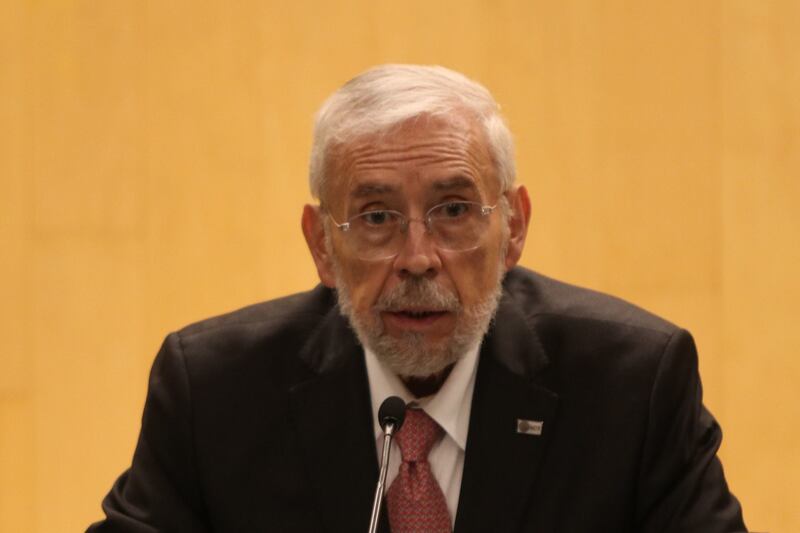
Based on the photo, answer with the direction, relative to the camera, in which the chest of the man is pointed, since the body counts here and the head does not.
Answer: toward the camera

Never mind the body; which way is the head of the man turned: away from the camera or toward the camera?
toward the camera
